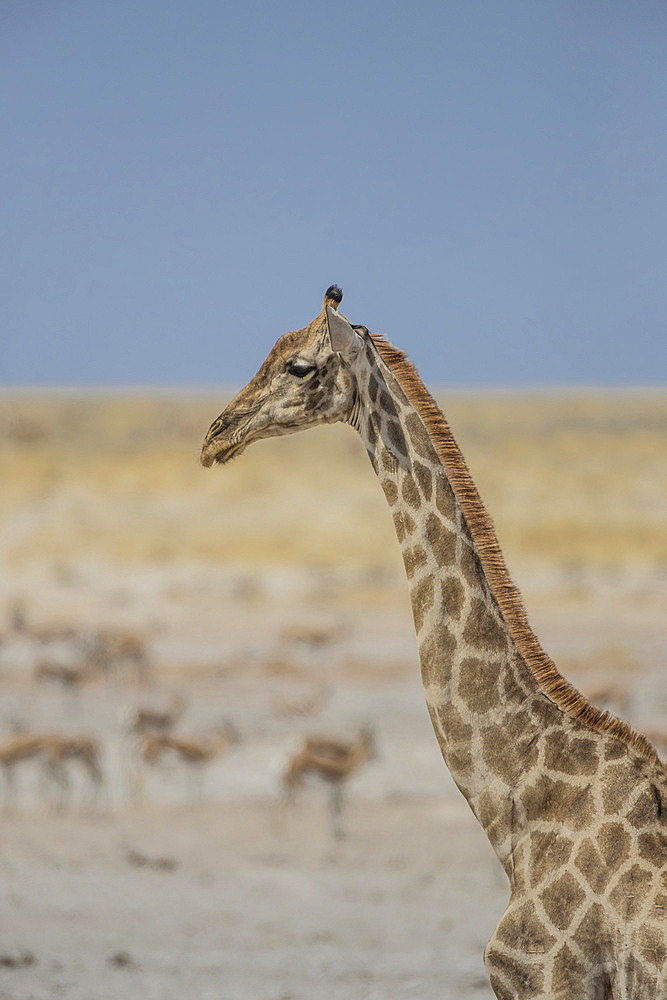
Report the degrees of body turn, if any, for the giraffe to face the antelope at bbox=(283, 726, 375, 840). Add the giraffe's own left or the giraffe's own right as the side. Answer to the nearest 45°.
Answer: approximately 90° to the giraffe's own right

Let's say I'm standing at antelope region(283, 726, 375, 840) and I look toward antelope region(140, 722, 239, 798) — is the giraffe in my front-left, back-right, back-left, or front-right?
back-left

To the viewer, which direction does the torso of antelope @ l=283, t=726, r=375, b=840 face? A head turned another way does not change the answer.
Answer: to the viewer's right

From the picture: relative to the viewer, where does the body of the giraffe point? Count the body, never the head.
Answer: to the viewer's left

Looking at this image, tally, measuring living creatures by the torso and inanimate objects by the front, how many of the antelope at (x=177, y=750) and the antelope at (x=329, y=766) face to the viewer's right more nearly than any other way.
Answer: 2

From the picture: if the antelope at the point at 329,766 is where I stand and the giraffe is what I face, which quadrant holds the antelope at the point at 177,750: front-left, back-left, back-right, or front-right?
back-right

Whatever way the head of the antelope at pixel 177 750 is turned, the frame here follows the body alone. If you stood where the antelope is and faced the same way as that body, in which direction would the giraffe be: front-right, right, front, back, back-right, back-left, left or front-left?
right

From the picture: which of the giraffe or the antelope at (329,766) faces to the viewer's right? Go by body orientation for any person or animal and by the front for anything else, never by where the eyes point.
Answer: the antelope

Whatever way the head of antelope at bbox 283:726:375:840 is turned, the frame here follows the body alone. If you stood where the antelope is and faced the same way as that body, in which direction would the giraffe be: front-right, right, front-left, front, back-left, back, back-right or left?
right

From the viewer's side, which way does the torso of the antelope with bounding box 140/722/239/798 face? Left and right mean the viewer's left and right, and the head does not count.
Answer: facing to the right of the viewer

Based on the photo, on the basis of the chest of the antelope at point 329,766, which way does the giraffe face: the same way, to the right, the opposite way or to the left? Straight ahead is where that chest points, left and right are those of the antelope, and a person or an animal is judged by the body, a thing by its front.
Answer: the opposite way

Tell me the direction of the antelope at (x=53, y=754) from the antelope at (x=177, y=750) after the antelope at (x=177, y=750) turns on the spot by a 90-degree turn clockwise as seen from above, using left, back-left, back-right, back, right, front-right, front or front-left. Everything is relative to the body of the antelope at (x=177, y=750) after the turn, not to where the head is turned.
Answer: right
